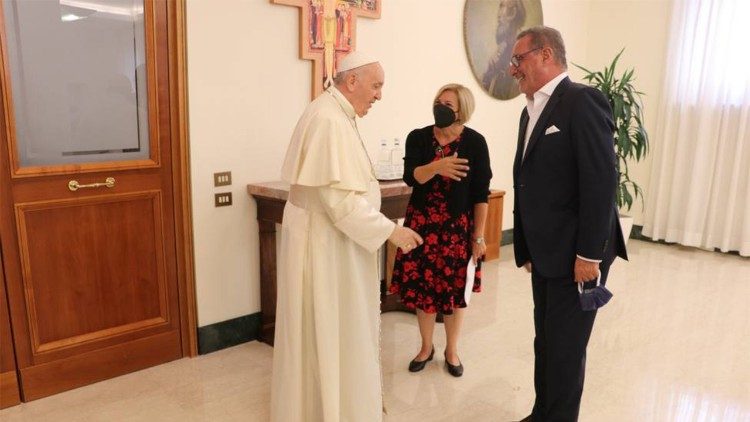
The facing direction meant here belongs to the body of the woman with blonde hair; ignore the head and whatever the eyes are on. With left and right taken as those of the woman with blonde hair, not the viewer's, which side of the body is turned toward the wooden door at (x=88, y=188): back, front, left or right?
right

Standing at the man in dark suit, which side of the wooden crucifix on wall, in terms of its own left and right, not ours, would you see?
front

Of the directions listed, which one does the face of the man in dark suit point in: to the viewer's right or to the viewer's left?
to the viewer's left

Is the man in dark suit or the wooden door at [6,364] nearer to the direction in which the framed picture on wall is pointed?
the man in dark suit

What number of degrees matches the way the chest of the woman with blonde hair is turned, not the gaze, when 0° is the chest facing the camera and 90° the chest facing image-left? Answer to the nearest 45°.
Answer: approximately 0°

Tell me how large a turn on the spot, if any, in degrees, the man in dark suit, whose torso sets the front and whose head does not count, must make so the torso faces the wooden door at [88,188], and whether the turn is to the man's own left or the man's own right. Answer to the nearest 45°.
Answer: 0° — they already face it

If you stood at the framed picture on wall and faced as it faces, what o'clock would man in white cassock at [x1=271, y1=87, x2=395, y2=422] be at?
The man in white cassock is roughly at 2 o'clock from the framed picture on wall.

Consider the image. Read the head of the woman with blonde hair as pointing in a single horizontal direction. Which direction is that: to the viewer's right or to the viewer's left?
to the viewer's left

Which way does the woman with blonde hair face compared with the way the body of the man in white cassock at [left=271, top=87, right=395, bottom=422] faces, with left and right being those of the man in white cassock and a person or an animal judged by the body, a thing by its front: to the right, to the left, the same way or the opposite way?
to the right

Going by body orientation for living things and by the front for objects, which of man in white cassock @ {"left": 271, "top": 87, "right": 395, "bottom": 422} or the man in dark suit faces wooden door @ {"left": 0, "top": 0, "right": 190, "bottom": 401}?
the man in dark suit

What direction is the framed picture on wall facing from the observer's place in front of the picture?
facing the viewer and to the right of the viewer

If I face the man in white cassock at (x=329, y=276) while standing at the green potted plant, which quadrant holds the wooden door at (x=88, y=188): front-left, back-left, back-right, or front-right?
front-right

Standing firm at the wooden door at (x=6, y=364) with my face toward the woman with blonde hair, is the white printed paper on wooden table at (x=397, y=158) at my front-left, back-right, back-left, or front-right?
front-left

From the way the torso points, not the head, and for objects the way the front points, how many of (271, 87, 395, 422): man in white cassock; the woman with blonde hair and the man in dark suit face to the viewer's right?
1

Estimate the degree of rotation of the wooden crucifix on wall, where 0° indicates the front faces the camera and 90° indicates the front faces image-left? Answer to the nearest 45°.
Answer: approximately 315°

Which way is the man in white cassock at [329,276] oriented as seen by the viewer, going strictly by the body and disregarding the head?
to the viewer's right

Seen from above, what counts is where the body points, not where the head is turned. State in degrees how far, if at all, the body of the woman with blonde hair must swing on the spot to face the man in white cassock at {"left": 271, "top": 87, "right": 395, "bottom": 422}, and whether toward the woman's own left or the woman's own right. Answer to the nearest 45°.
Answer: approximately 45° to the woman's own right
